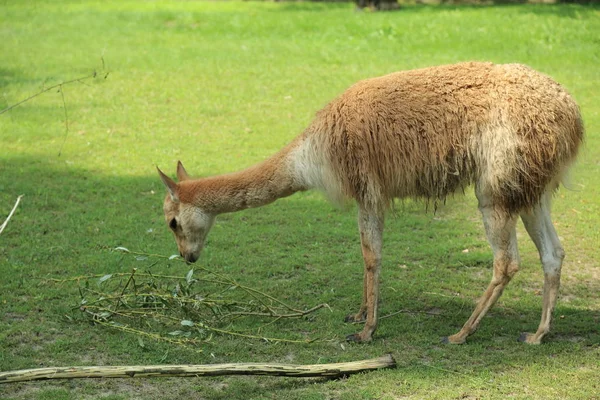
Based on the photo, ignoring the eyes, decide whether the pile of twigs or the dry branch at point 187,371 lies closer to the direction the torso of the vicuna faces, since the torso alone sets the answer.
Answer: the pile of twigs

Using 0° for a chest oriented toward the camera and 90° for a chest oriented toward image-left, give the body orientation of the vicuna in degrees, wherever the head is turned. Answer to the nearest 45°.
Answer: approximately 90°

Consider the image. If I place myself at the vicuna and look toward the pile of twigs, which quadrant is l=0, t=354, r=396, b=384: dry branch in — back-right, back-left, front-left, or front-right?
front-left

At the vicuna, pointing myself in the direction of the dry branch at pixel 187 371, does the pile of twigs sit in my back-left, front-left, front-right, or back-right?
front-right

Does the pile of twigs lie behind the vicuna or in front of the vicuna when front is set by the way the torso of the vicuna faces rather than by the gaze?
in front

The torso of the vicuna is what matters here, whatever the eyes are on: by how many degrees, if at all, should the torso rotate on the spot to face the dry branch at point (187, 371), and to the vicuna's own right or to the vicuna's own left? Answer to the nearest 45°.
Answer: approximately 45° to the vicuna's own left
